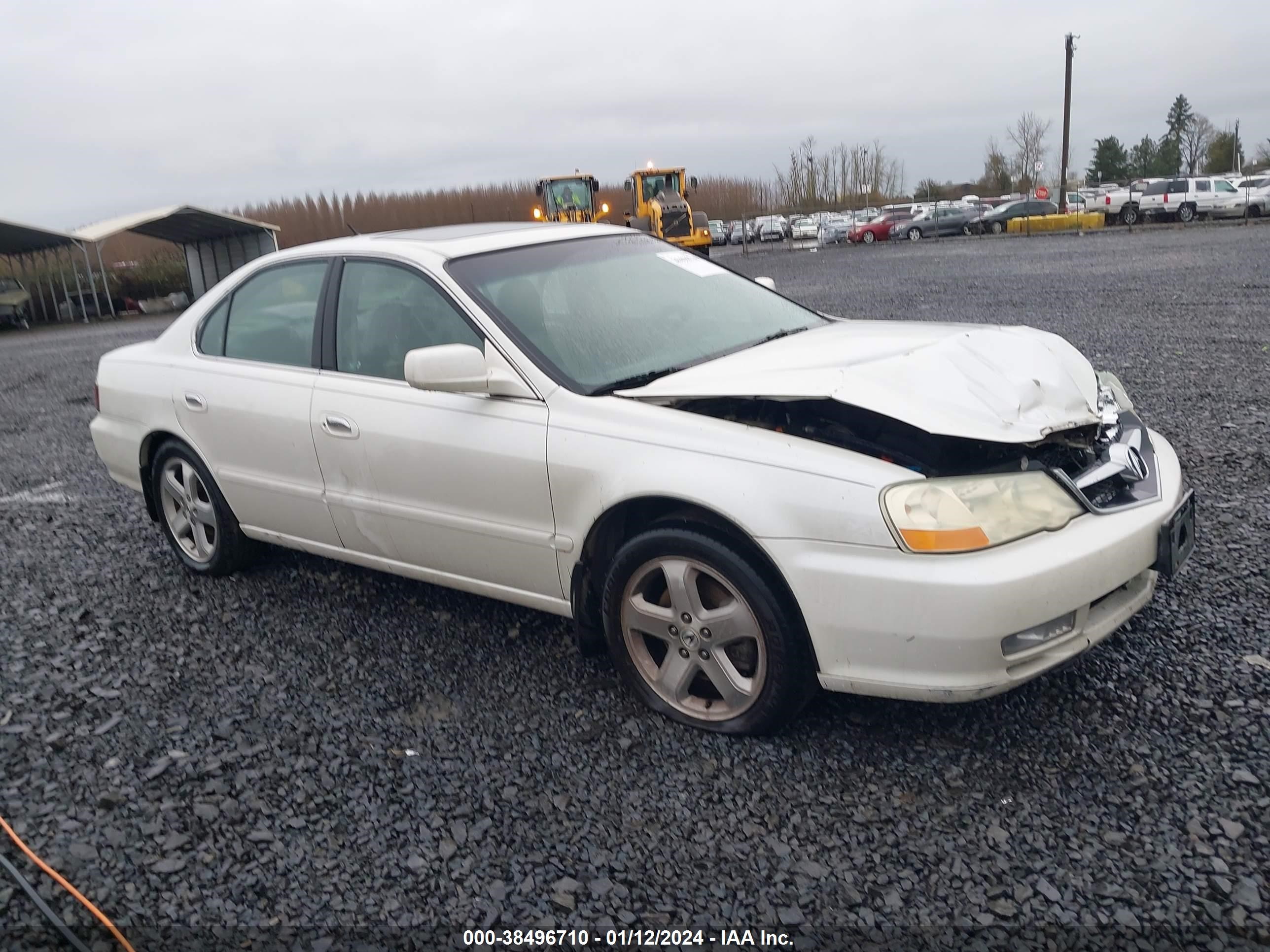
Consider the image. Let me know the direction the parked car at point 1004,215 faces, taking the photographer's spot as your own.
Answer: facing the viewer and to the left of the viewer

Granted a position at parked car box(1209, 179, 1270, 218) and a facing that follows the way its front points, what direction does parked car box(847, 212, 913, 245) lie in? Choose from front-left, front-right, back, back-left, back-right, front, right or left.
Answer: front-right

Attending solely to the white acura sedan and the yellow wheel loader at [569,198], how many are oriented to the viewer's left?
0

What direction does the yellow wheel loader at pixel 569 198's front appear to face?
toward the camera

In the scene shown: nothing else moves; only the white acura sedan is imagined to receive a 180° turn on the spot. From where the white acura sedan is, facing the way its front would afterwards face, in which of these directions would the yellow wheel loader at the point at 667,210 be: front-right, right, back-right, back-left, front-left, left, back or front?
front-right

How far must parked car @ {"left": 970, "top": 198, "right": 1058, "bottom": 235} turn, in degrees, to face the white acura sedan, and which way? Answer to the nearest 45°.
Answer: approximately 45° to its left

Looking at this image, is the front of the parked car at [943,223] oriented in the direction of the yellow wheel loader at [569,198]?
yes

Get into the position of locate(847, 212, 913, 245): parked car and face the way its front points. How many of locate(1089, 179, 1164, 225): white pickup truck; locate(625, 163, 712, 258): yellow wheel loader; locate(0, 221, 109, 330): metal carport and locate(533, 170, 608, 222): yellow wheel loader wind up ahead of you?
3

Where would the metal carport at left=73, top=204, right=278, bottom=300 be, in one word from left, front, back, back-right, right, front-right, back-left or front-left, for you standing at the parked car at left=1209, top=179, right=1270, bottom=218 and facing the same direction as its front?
front

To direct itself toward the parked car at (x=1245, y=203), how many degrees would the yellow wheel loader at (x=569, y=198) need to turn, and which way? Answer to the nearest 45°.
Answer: approximately 90° to its left

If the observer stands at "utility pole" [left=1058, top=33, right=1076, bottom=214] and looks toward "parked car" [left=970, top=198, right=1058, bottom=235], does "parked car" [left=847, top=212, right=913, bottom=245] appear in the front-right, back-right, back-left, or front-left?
front-right

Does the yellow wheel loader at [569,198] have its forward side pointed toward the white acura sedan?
yes

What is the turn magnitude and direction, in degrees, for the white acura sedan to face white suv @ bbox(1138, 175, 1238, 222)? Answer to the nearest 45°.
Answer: approximately 90° to its left

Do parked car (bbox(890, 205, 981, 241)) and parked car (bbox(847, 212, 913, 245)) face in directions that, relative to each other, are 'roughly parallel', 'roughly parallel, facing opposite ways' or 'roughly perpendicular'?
roughly parallel

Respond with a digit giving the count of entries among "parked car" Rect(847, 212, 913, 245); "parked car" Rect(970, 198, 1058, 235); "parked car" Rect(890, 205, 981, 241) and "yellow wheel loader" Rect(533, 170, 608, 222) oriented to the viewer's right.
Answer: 0

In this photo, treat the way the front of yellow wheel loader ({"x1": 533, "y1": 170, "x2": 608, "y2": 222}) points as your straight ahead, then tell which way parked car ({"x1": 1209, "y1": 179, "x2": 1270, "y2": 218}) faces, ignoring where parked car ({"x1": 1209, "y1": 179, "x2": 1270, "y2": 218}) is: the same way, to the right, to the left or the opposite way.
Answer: to the right

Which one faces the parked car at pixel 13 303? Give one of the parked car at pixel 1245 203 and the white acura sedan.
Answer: the parked car at pixel 1245 203

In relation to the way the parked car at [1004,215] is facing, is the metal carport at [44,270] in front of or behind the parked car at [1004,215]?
in front

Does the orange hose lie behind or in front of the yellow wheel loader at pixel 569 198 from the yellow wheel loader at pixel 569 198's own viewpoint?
in front
